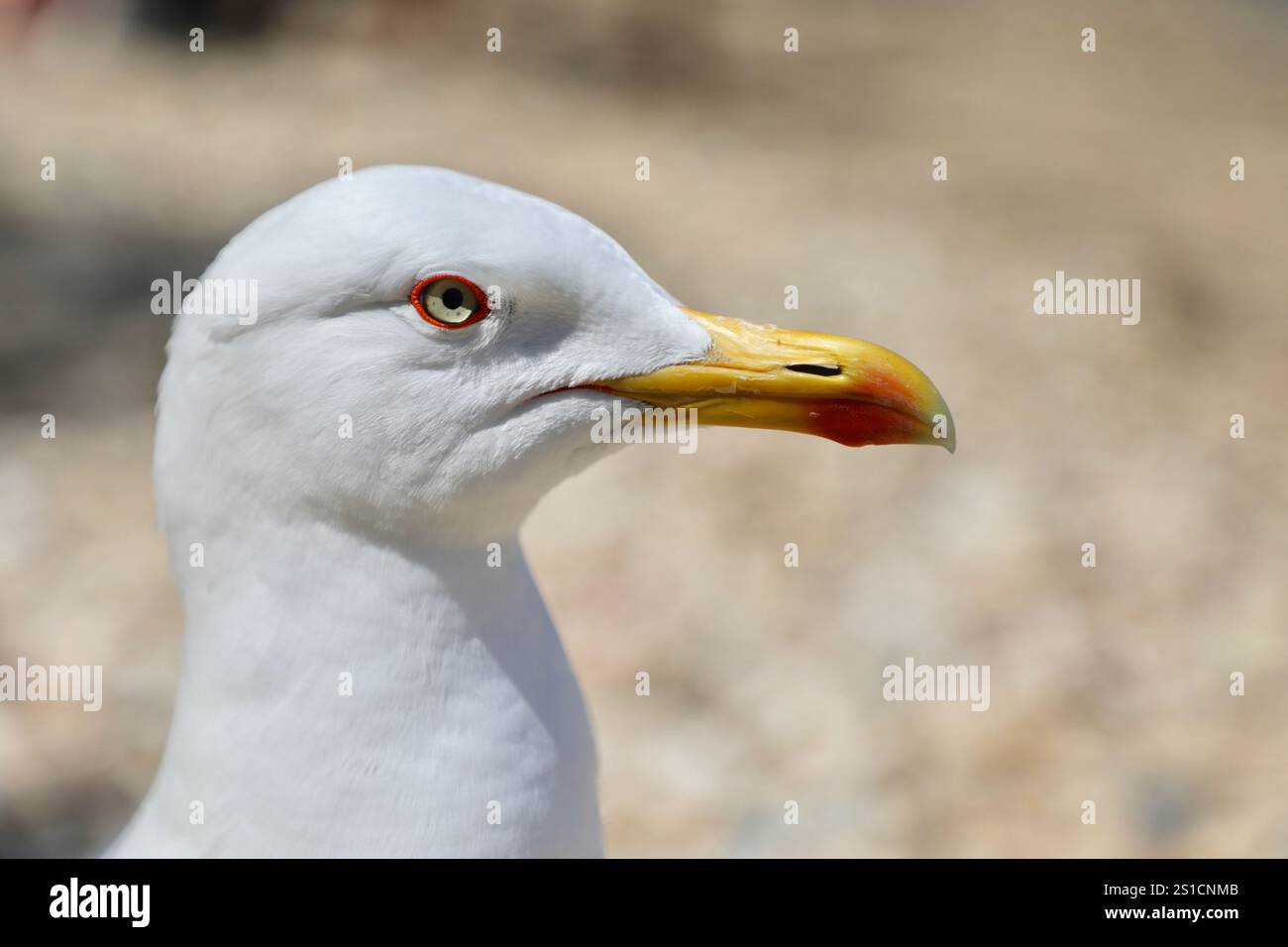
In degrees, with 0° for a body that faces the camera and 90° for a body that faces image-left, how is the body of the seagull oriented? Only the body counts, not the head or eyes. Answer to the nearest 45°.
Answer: approximately 270°
